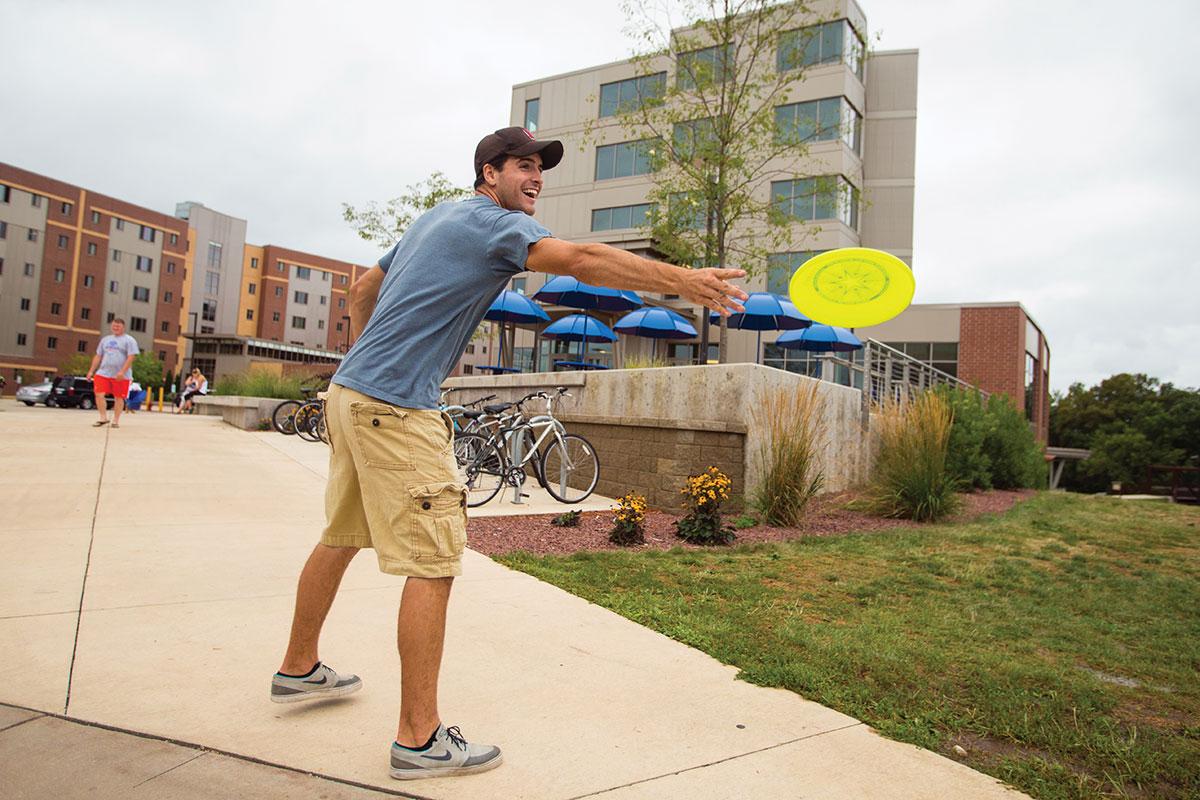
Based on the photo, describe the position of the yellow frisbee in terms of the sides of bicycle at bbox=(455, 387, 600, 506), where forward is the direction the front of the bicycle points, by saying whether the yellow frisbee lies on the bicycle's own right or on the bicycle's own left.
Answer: on the bicycle's own right

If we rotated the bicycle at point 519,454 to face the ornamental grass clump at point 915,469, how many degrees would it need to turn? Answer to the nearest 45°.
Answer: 0° — it already faces it

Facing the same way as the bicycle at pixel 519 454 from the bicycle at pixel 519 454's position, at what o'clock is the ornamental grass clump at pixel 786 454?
The ornamental grass clump is roughly at 1 o'clock from the bicycle.

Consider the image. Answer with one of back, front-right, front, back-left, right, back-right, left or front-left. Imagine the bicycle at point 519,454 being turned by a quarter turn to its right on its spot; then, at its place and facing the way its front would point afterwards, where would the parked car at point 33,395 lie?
back-right

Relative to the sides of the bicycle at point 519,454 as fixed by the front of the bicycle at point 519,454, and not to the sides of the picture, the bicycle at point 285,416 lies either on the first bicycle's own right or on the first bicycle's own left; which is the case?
on the first bicycle's own left

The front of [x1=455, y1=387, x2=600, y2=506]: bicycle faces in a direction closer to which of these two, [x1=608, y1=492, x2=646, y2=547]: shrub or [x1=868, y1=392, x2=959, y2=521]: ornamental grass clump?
the ornamental grass clump

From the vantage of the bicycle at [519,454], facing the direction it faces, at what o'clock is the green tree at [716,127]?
The green tree is roughly at 10 o'clock from the bicycle.

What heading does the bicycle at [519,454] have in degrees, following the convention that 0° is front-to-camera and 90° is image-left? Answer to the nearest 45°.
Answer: approximately 270°

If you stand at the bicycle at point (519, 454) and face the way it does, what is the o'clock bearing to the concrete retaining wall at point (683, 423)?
The concrete retaining wall is roughly at 12 o'clock from the bicycle.

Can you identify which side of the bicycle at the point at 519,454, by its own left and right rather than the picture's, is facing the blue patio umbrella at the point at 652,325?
left

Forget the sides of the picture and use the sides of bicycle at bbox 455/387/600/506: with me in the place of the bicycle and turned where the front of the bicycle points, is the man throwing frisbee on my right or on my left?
on my right
